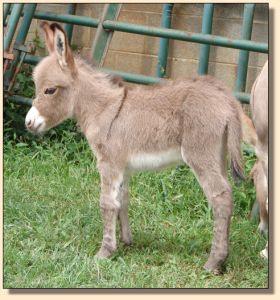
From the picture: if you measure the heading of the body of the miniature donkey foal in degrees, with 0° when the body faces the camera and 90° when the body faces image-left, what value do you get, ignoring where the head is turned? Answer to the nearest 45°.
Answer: approximately 90°

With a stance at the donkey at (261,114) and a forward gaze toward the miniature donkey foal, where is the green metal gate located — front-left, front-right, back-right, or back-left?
front-right

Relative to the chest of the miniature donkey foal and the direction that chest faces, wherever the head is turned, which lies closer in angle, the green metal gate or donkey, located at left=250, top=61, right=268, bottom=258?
the green metal gate

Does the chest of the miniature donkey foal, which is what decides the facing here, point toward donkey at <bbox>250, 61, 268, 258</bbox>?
no

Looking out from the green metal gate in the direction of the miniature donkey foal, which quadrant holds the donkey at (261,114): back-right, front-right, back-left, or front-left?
front-left

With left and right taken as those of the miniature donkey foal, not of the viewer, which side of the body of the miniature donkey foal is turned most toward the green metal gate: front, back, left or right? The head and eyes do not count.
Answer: right

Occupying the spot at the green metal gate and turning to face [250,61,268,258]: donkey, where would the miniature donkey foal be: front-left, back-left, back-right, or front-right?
front-right
